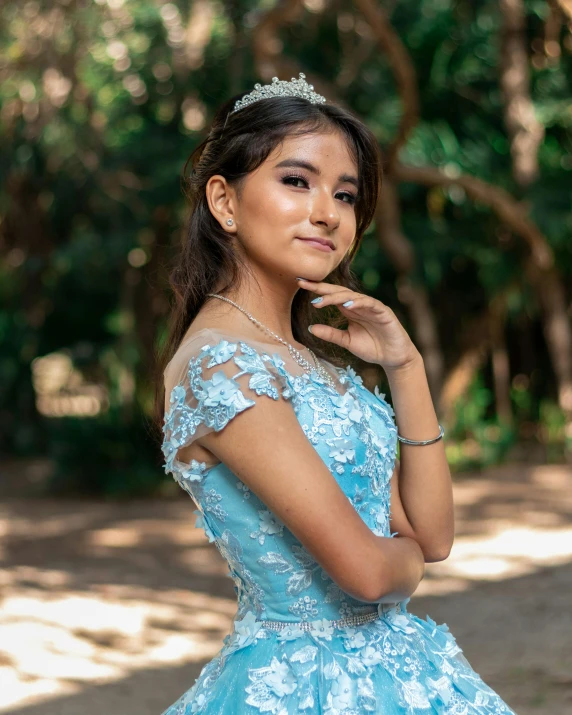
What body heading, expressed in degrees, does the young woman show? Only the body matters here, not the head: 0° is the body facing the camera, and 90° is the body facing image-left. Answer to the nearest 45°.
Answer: approximately 315°
